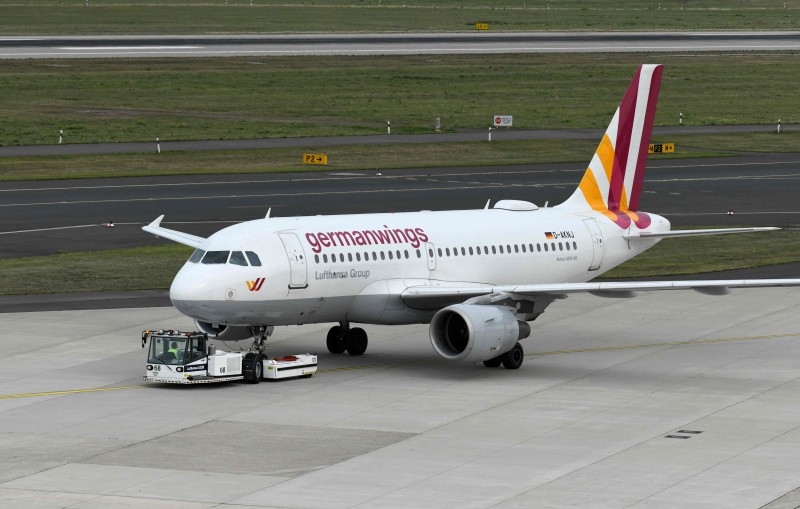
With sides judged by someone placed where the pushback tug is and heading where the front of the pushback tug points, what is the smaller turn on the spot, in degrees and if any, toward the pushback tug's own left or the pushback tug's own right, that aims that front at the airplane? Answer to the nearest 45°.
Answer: approximately 135° to the pushback tug's own left

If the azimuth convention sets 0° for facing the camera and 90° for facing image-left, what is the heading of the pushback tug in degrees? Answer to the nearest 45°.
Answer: approximately 45°

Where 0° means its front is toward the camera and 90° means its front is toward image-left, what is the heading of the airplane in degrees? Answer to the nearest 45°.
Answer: approximately 45°
